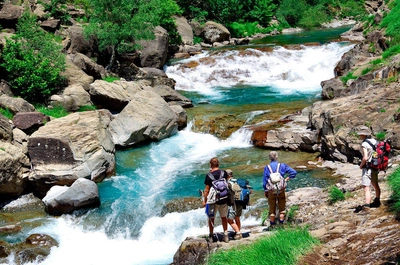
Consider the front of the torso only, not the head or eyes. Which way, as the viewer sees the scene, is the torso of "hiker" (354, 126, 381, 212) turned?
to the viewer's left

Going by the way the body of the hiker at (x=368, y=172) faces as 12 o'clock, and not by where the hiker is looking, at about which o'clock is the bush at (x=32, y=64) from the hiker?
The bush is roughly at 1 o'clock from the hiker.

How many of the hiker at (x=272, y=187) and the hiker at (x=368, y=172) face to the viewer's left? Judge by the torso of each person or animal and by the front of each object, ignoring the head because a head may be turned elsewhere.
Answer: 1

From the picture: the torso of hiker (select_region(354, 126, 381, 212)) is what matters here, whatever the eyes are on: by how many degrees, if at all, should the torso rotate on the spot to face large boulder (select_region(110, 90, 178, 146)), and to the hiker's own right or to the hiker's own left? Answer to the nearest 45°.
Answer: approximately 45° to the hiker's own right

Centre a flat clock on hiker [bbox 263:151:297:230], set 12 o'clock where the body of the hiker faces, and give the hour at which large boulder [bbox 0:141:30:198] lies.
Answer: The large boulder is roughly at 10 o'clock from the hiker.

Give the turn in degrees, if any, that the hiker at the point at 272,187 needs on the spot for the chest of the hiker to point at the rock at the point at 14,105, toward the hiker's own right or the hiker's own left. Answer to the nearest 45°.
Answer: approximately 45° to the hiker's own left

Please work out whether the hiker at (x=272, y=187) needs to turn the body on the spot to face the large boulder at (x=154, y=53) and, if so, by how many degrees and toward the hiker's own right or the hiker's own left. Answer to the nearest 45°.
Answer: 0° — they already face it

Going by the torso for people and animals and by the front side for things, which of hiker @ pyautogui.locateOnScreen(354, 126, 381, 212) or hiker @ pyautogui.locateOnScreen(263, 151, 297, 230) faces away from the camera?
hiker @ pyautogui.locateOnScreen(263, 151, 297, 230)

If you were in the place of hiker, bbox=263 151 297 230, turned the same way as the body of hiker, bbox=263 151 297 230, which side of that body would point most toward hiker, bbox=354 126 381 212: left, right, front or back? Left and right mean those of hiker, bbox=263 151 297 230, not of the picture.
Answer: right

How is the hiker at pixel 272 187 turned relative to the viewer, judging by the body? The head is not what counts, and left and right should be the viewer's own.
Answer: facing away from the viewer

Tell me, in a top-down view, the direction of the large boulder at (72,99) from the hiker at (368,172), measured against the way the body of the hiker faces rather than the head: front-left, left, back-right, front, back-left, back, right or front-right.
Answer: front-right

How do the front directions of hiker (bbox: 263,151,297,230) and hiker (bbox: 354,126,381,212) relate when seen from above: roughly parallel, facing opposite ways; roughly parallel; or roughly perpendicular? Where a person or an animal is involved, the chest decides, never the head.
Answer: roughly perpendicular

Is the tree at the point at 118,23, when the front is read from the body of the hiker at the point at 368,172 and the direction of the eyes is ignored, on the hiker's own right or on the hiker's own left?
on the hiker's own right
